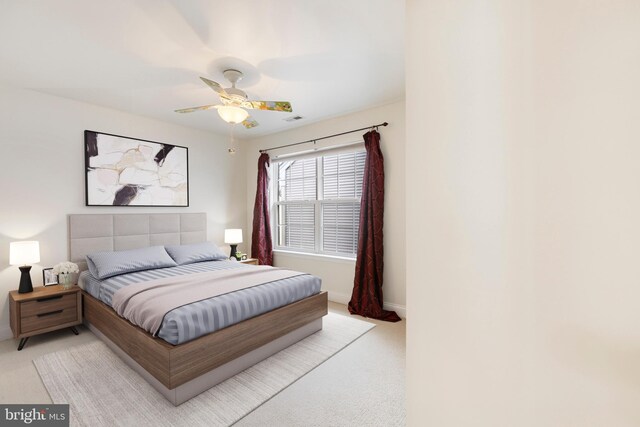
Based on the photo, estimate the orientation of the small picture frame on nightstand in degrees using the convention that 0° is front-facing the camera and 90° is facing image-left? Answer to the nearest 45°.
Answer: approximately 315°

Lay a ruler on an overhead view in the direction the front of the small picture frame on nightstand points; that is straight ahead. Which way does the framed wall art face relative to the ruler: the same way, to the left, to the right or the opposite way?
the same way

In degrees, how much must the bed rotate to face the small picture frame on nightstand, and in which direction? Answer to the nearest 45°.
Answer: approximately 180°

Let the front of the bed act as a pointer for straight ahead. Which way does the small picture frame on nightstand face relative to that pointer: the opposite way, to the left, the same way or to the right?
the same way

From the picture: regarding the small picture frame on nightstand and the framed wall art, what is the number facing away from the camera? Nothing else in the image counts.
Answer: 0

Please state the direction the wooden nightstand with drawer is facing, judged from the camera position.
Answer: facing the viewer and to the right of the viewer

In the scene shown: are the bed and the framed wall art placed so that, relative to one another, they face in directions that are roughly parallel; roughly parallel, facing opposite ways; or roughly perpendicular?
roughly parallel

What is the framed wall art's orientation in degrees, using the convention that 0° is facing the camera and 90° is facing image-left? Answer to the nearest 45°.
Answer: approximately 315°

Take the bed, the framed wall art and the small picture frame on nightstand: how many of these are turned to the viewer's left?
0

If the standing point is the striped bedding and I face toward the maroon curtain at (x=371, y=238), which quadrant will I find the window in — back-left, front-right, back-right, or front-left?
front-left

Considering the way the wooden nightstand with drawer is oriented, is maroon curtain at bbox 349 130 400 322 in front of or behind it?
in front

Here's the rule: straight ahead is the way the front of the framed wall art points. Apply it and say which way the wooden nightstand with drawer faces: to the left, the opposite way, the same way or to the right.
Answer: the same way

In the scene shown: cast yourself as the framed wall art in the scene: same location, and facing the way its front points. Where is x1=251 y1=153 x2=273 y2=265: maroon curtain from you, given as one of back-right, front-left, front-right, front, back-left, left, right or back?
front-left

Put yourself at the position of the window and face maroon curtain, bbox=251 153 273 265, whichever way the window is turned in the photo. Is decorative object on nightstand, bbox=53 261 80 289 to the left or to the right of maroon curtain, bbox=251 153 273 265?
left

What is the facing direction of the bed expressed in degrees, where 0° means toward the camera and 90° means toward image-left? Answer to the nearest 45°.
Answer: approximately 315°
